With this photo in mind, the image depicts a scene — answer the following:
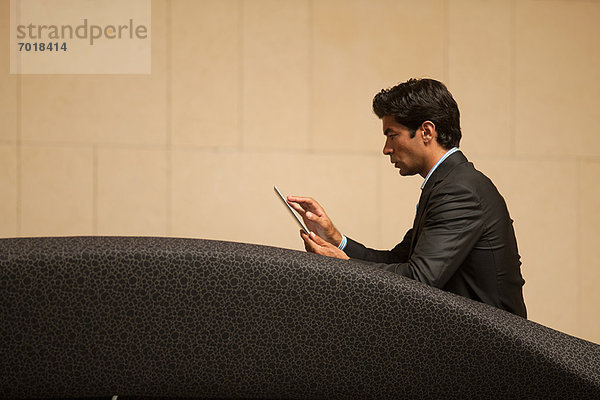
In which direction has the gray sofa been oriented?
away from the camera

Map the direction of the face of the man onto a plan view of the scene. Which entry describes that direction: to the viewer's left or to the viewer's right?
to the viewer's left

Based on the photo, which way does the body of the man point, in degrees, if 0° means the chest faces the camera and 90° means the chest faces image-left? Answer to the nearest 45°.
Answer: approximately 90°
